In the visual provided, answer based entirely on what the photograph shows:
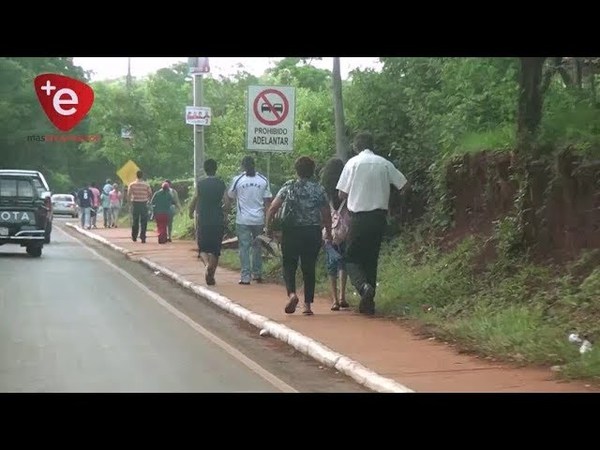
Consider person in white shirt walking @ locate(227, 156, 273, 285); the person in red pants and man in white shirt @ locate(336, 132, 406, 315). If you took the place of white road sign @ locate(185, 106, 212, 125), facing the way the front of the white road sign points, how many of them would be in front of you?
2

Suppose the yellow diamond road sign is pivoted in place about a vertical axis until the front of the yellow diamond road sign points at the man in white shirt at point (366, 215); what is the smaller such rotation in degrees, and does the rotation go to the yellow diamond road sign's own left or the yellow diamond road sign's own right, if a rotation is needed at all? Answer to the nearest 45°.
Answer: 0° — it already faces them

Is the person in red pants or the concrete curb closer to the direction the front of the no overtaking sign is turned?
the concrete curb

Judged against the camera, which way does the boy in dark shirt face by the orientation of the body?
away from the camera

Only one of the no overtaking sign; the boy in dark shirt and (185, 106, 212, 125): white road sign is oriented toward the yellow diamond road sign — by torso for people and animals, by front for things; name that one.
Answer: the boy in dark shirt

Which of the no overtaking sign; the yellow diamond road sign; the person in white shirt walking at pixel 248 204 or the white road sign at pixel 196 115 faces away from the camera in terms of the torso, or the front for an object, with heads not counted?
the person in white shirt walking

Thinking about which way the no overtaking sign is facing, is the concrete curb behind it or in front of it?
in front

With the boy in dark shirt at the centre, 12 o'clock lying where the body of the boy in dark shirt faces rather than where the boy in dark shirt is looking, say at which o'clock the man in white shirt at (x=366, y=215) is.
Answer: The man in white shirt is roughly at 5 o'clock from the boy in dark shirt.

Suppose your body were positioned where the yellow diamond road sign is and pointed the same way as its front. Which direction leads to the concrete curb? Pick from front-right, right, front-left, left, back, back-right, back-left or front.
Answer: front

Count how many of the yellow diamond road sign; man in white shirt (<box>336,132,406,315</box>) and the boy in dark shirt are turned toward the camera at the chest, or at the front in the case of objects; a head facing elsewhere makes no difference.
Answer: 1

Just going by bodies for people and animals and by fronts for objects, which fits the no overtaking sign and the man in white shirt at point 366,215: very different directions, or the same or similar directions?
very different directions

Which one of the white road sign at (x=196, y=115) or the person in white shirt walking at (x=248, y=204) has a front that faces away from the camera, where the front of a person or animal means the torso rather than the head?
the person in white shirt walking

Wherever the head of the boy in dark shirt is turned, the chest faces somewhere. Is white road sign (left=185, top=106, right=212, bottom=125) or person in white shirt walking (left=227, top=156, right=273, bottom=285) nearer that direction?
the white road sign

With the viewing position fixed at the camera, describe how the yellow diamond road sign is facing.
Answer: facing the viewer

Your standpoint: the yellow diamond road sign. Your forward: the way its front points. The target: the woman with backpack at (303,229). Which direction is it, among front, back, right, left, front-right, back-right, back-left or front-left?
front

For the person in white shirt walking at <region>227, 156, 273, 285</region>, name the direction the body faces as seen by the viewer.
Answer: away from the camera

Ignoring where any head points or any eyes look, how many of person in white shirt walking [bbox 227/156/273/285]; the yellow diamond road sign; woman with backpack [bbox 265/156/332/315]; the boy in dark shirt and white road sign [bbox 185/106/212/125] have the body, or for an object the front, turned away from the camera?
3

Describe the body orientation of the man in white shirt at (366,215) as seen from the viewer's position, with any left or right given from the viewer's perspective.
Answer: facing away from the viewer
